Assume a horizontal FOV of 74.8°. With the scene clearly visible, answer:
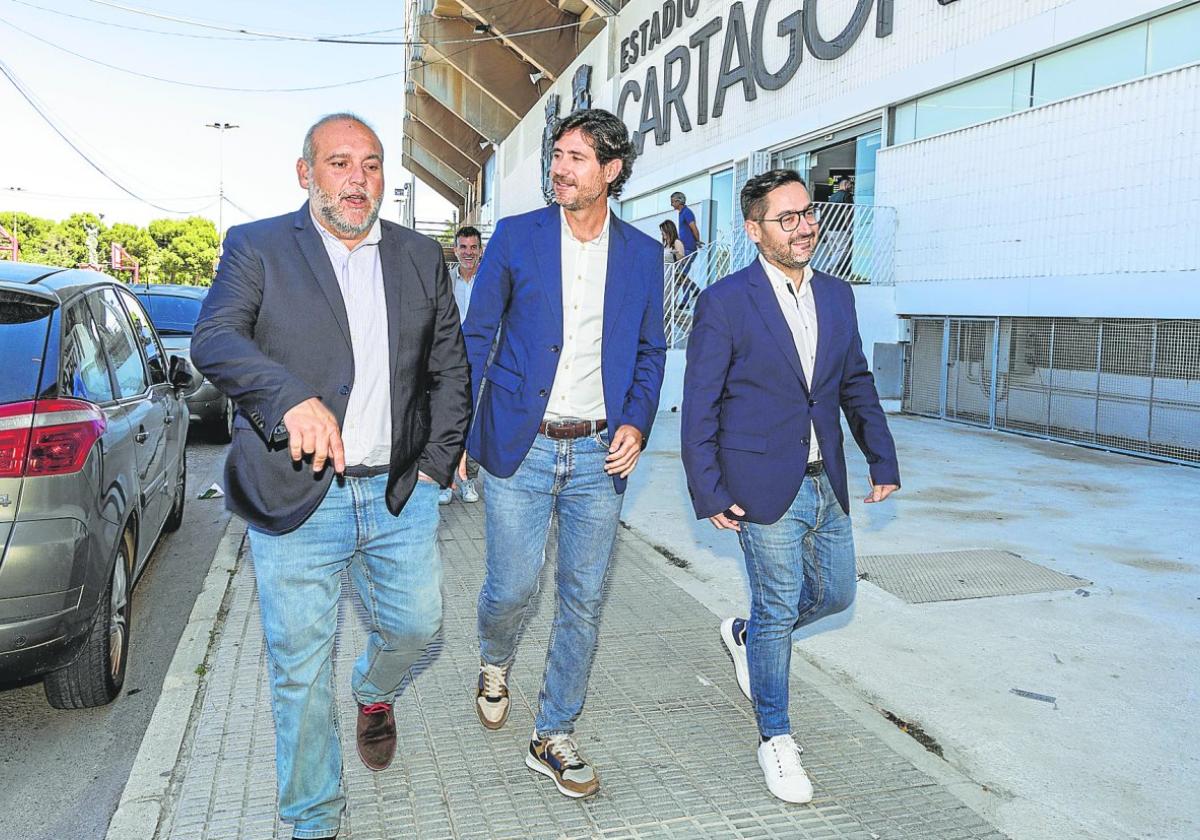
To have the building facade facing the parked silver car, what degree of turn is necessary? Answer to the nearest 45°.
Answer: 0° — it already faces it

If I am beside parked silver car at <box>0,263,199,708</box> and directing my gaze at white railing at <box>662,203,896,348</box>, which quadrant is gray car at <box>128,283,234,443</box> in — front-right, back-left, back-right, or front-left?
front-left

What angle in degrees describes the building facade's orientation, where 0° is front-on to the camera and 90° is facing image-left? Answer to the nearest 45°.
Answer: approximately 45°

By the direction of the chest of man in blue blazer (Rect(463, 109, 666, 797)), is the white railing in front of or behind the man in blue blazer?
behind

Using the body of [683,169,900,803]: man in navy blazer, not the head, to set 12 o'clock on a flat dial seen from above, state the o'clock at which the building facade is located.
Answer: The building facade is roughly at 8 o'clock from the man in navy blazer.

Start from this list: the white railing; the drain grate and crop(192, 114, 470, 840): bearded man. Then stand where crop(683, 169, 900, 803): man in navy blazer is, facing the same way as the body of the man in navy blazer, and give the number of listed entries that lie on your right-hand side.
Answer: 1

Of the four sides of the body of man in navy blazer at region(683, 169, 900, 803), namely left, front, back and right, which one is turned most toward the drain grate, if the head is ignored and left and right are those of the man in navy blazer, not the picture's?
left

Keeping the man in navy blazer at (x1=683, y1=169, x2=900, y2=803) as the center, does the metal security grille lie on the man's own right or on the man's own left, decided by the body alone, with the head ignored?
on the man's own left

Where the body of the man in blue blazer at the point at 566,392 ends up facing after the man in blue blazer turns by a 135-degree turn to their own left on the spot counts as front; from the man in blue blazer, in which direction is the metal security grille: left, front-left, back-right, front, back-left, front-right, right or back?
front

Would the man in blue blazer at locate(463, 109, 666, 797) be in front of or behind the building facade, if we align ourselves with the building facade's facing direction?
in front

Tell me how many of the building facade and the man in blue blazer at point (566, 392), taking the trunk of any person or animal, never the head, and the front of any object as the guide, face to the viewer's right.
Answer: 0

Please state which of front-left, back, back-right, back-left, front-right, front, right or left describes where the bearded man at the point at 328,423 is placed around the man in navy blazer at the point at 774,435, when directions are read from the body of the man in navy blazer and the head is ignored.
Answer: right

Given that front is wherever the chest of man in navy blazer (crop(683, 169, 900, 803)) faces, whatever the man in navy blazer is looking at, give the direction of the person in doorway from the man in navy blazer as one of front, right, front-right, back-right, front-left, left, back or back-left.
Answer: back-left

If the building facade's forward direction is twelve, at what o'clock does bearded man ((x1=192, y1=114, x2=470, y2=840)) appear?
The bearded man is roughly at 11 o'clock from the building facade.

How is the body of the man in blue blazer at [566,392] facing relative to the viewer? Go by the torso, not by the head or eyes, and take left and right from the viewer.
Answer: facing the viewer

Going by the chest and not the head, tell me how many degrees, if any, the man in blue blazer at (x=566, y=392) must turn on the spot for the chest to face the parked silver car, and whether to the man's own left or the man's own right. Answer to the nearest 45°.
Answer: approximately 90° to the man's own right
